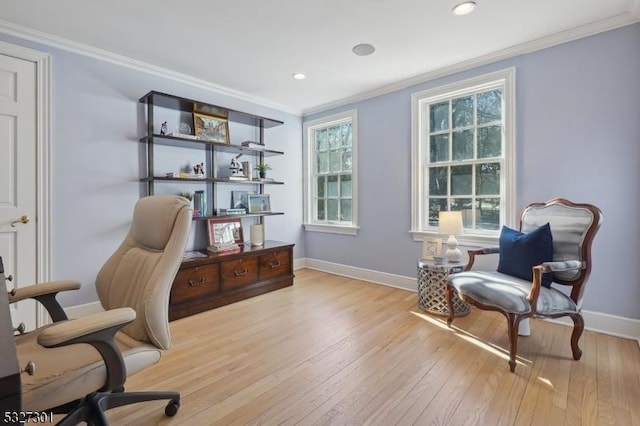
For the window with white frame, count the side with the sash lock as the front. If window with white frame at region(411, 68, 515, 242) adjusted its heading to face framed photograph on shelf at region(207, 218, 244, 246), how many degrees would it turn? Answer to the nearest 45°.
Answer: approximately 45° to its right

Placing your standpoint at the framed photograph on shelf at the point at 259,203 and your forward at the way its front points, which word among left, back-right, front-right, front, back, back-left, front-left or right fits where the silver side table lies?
front-left

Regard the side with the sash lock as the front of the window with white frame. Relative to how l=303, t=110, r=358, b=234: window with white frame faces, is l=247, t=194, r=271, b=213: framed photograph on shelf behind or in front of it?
in front

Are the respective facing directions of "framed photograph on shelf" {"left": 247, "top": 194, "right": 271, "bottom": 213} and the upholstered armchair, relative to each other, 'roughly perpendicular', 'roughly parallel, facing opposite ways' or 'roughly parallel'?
roughly perpendicular

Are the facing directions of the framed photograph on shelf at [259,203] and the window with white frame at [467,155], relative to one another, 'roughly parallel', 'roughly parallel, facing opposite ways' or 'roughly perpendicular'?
roughly perpendicular

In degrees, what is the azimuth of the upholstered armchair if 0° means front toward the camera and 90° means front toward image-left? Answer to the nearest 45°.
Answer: approximately 45°

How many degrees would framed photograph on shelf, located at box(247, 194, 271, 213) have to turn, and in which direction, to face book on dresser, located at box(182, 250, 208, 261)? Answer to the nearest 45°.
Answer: approximately 45° to its right

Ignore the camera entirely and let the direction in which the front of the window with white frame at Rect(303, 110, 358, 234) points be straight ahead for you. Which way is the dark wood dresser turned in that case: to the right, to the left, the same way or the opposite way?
to the left

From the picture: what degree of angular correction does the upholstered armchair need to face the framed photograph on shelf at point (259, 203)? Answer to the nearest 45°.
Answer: approximately 45° to its right

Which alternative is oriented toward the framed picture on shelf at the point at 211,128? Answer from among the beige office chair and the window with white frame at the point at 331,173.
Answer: the window with white frame

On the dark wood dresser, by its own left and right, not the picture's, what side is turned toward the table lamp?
front

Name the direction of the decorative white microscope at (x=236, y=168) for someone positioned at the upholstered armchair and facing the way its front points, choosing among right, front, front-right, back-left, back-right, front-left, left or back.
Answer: front-right

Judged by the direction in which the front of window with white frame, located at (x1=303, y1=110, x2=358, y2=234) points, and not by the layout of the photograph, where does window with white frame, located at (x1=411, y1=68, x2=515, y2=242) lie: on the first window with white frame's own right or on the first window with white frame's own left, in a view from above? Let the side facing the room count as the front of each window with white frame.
on the first window with white frame's own left

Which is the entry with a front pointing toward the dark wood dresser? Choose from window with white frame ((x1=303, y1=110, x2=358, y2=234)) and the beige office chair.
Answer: the window with white frame

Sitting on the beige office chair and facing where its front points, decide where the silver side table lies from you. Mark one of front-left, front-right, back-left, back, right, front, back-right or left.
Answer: back-left

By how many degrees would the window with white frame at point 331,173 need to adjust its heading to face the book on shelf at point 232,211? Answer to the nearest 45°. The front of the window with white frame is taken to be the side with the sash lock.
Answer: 0° — it already faces it

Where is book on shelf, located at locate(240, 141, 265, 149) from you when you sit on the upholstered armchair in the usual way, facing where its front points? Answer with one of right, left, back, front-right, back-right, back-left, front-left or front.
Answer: front-right

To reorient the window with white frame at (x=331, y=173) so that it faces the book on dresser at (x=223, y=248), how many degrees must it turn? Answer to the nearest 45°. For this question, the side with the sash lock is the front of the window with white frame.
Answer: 0° — it already faces it
